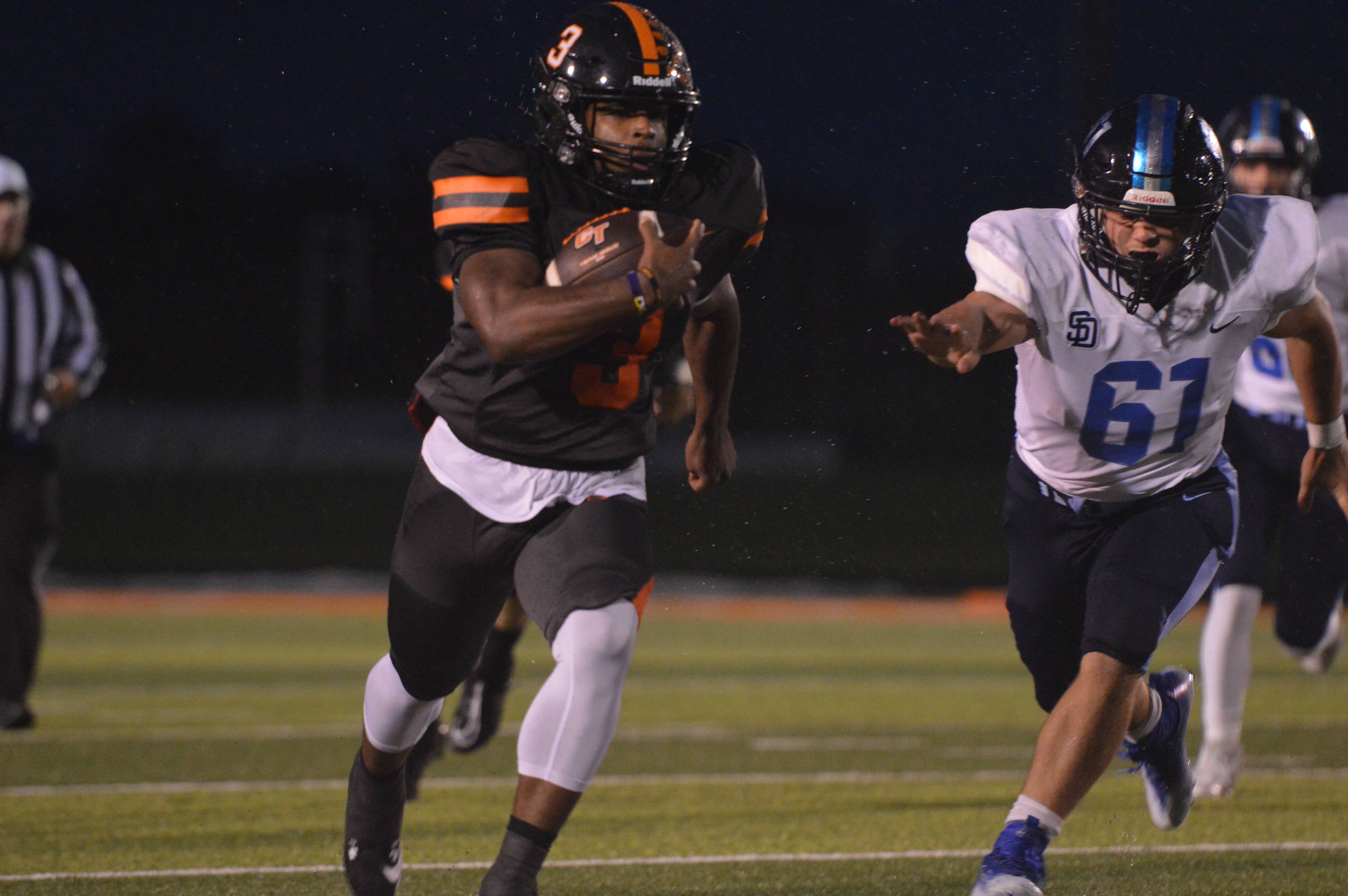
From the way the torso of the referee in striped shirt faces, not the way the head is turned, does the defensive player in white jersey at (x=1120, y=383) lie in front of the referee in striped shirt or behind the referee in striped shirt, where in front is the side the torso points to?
in front

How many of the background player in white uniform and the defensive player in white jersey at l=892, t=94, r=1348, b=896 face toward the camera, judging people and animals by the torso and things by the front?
2

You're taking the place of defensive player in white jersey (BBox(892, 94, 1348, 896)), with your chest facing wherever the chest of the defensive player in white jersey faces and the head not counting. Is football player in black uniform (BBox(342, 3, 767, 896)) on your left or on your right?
on your right

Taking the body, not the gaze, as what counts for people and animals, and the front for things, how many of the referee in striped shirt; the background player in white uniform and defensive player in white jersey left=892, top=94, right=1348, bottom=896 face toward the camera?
3

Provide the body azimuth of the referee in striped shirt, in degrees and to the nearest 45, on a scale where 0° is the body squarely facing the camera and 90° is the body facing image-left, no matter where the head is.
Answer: approximately 0°

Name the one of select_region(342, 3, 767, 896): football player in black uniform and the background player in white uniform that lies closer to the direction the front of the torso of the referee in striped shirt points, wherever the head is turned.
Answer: the football player in black uniform

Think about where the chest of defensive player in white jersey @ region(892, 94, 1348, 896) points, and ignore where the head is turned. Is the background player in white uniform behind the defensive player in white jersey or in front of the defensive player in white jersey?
behind

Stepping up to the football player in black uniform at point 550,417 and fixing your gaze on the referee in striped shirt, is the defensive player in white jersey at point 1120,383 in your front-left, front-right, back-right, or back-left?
back-right

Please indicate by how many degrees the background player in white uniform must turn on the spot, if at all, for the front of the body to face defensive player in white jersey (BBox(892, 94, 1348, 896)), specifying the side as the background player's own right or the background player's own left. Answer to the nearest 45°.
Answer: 0° — they already face them

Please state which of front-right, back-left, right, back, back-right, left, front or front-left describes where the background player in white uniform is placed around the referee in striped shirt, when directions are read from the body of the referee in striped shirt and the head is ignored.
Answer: front-left

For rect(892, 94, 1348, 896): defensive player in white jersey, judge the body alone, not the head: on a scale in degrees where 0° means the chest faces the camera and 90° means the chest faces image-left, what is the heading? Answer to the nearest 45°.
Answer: approximately 0°
